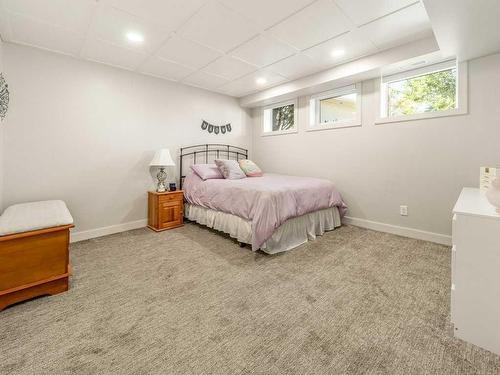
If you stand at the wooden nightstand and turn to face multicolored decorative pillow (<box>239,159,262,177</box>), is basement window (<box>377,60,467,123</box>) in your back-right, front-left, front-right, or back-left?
front-right

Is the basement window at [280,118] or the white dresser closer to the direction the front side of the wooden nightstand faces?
the white dresser

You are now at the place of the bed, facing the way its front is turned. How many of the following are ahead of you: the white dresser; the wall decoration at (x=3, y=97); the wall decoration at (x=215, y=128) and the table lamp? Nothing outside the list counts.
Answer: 1

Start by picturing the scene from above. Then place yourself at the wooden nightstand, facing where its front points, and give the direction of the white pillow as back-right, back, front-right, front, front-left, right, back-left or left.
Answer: front-left

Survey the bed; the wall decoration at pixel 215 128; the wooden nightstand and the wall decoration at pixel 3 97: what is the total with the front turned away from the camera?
0

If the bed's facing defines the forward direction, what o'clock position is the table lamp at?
The table lamp is roughly at 5 o'clock from the bed.

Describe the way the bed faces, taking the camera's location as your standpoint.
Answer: facing the viewer and to the right of the viewer

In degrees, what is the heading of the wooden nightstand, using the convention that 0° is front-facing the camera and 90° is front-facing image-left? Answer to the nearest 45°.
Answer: approximately 315°

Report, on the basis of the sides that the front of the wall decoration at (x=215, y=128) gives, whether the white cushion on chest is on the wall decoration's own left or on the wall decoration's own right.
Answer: on the wall decoration's own right

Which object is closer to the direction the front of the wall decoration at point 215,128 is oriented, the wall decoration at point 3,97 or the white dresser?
the white dresser

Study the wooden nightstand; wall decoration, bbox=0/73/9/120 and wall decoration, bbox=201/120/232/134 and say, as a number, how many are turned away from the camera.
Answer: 0

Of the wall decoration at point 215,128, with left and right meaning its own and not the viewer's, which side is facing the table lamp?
right
